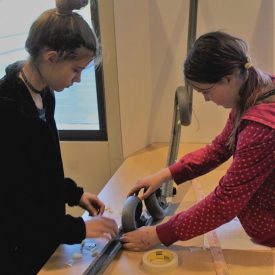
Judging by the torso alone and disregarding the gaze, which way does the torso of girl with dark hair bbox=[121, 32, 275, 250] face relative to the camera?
to the viewer's left

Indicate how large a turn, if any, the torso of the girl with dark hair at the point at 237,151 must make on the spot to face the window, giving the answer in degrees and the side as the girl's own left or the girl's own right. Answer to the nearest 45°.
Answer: approximately 45° to the girl's own right

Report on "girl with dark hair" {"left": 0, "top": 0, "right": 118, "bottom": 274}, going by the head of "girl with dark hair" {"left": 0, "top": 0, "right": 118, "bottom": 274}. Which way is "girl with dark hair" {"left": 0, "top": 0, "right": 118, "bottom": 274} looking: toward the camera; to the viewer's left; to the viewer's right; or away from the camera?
to the viewer's right
